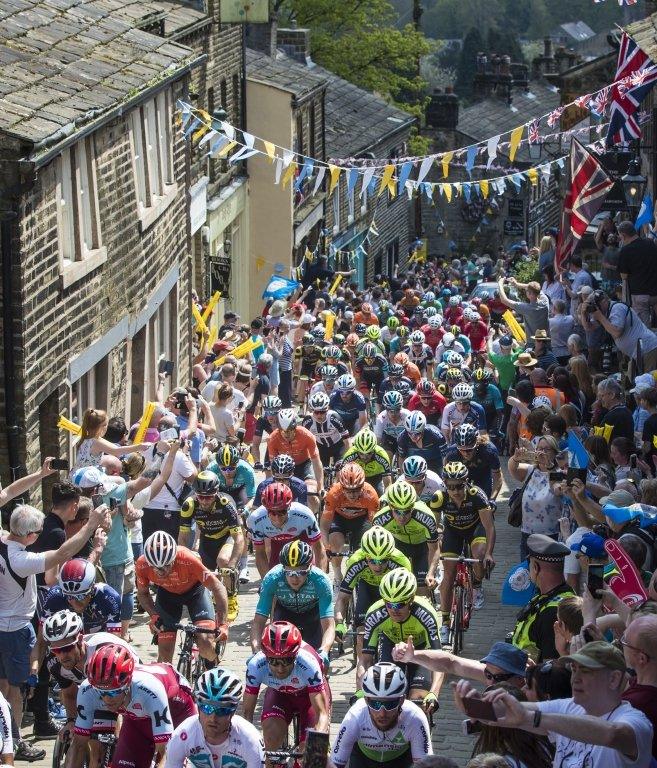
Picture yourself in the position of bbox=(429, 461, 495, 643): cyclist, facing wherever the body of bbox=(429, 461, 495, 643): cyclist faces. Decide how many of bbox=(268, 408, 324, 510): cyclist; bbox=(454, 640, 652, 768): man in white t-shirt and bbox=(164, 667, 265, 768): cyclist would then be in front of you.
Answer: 2

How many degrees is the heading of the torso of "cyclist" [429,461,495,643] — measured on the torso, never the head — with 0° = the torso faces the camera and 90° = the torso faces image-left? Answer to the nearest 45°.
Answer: approximately 0°

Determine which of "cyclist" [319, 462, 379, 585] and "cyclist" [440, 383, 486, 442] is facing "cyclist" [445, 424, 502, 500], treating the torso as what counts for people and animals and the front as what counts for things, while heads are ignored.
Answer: "cyclist" [440, 383, 486, 442]

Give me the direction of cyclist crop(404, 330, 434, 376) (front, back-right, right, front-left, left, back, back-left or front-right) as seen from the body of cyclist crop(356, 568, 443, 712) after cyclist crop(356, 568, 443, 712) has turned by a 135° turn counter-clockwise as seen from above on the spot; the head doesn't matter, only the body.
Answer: front-left

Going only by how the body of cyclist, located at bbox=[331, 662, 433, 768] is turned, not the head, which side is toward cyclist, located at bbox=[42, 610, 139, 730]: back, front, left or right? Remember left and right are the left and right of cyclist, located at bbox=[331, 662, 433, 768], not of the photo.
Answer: right

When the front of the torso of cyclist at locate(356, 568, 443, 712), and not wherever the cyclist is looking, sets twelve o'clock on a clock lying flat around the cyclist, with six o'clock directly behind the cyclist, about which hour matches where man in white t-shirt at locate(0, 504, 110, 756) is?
The man in white t-shirt is roughly at 3 o'clock from the cyclist.

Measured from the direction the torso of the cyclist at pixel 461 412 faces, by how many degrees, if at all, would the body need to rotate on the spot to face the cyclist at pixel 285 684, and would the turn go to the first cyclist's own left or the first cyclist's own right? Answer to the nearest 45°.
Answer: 0° — they already face them

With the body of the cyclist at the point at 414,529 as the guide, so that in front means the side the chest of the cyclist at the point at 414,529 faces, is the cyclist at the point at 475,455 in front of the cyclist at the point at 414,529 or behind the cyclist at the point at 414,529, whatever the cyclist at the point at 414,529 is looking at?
behind

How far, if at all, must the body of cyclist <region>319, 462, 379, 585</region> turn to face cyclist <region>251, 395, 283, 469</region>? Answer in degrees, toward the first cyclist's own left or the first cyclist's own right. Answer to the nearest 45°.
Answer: approximately 180°
